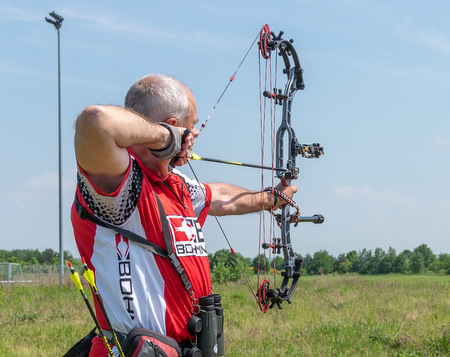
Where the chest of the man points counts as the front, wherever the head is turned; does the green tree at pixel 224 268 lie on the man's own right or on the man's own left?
on the man's own left

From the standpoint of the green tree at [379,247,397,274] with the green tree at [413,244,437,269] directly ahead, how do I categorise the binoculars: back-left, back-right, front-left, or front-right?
back-right

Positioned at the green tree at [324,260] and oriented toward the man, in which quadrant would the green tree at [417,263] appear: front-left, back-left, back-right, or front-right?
back-left
